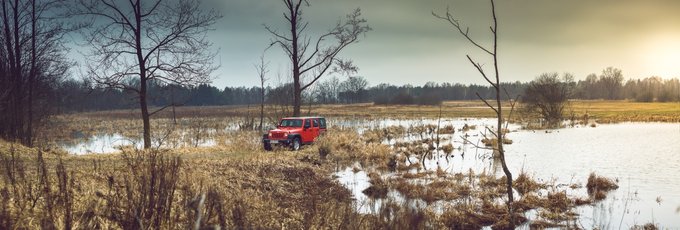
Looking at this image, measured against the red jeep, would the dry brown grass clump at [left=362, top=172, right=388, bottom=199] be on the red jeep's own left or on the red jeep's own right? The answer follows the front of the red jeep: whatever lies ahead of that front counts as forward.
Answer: on the red jeep's own left

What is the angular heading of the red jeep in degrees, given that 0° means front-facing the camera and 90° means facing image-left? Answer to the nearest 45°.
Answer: approximately 45°

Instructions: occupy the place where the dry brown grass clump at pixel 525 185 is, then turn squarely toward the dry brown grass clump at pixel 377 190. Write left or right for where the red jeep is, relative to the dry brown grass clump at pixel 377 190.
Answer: right

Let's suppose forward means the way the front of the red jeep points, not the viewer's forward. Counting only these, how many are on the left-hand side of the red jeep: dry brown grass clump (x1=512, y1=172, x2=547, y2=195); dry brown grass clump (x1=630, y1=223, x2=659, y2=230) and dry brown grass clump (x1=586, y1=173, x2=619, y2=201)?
3

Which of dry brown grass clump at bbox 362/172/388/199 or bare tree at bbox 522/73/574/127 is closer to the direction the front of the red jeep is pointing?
the dry brown grass clump

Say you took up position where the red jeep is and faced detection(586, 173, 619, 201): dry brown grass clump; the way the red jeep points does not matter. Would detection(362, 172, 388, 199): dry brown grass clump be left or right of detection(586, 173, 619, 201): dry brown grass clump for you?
right

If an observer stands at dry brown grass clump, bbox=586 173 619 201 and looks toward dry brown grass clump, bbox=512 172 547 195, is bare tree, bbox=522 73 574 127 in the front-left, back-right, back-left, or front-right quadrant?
back-right

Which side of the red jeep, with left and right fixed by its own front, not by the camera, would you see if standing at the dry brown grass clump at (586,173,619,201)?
left

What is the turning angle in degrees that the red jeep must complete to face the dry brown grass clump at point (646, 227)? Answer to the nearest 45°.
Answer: approximately 90° to its left

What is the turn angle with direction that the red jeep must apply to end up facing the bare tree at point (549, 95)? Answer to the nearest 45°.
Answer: approximately 180°

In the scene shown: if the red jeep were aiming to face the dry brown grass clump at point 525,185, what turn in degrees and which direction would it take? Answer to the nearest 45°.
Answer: approximately 90° to its left
